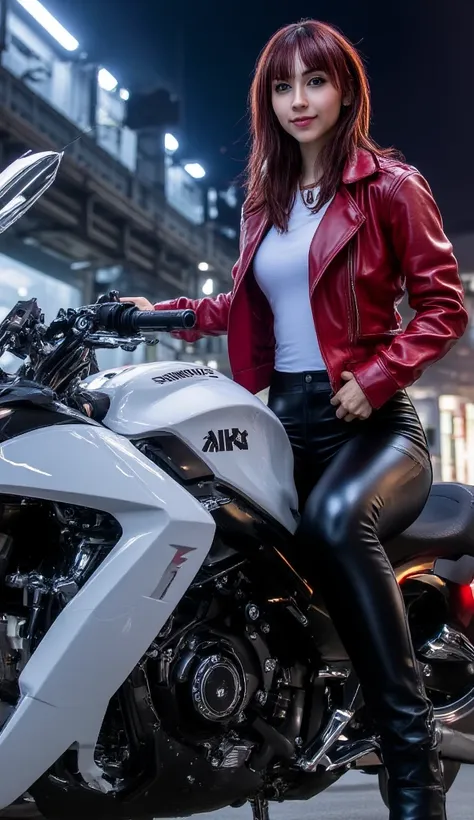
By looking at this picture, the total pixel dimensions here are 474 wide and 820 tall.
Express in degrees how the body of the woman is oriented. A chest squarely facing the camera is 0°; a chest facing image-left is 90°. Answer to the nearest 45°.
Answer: approximately 45°

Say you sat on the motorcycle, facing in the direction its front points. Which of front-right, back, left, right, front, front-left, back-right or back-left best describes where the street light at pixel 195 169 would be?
back-right

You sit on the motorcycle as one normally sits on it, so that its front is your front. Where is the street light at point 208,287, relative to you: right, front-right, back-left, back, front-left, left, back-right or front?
back-right

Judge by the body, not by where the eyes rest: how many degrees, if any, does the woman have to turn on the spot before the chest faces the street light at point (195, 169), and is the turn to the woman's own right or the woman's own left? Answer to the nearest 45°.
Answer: approximately 135° to the woman's own right

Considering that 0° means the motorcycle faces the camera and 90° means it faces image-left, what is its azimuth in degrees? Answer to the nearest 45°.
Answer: approximately 45°
